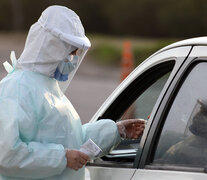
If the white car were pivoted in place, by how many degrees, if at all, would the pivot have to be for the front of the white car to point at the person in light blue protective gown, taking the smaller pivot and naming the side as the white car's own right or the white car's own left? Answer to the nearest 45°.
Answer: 0° — it already faces them

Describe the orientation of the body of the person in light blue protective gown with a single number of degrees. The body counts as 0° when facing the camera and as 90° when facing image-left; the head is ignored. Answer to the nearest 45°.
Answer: approximately 270°

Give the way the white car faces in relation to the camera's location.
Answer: facing to the left of the viewer

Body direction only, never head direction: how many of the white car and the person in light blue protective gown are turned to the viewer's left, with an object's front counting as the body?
1

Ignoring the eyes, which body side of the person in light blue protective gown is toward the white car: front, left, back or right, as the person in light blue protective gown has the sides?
front

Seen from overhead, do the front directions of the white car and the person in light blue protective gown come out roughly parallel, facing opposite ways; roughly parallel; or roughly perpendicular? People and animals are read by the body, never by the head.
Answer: roughly parallel, facing opposite ways

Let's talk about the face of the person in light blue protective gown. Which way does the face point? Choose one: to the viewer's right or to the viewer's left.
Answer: to the viewer's right
